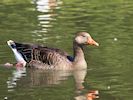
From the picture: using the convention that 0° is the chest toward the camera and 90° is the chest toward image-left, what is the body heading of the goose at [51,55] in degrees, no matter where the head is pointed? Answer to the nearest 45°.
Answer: approximately 270°
